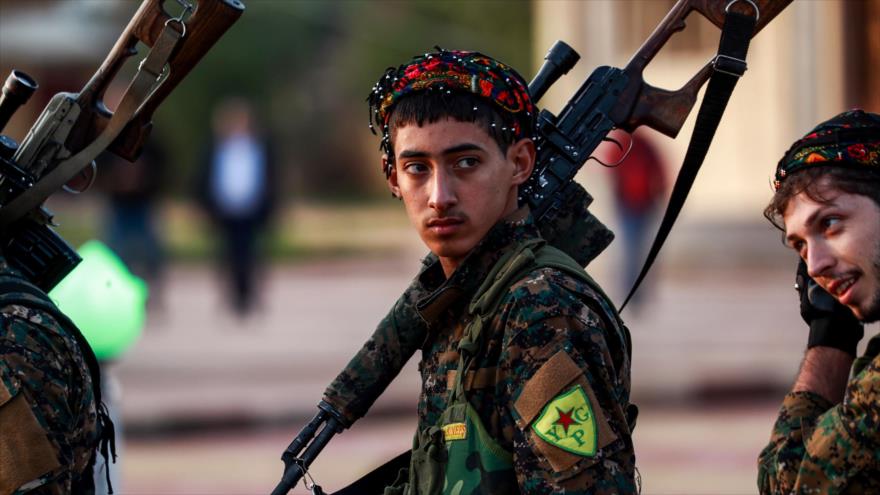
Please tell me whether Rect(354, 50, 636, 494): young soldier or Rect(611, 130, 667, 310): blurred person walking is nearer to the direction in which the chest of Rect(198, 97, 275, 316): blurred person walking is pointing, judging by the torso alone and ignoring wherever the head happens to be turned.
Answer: the young soldier

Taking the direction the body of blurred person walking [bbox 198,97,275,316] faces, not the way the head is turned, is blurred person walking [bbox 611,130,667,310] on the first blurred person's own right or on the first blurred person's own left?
on the first blurred person's own left

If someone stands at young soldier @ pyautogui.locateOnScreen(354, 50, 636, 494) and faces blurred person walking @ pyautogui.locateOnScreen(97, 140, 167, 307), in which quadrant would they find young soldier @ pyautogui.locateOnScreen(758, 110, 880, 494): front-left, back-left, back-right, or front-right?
back-right

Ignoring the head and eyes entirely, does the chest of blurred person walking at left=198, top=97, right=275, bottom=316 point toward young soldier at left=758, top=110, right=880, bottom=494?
yes

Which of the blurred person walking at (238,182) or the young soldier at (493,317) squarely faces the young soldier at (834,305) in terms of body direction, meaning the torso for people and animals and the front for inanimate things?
the blurred person walking

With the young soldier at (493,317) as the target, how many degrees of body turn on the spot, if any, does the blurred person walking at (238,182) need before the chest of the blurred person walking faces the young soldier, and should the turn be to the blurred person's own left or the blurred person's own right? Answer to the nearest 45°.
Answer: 0° — they already face them

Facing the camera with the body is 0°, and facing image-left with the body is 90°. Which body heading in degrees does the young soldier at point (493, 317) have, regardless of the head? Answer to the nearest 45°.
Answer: approximately 45°

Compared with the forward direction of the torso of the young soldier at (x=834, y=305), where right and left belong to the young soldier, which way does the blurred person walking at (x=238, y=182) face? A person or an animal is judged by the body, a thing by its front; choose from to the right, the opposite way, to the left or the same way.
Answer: to the left

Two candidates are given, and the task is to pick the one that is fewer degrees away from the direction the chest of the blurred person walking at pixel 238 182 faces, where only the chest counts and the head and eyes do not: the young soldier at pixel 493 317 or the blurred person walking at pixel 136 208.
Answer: the young soldier

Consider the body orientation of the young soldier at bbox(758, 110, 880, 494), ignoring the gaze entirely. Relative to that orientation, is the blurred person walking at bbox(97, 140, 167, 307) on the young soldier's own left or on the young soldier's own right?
on the young soldier's own right

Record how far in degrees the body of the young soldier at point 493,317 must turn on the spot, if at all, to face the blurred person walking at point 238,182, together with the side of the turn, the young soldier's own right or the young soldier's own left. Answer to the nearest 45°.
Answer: approximately 135° to the young soldier's own right
